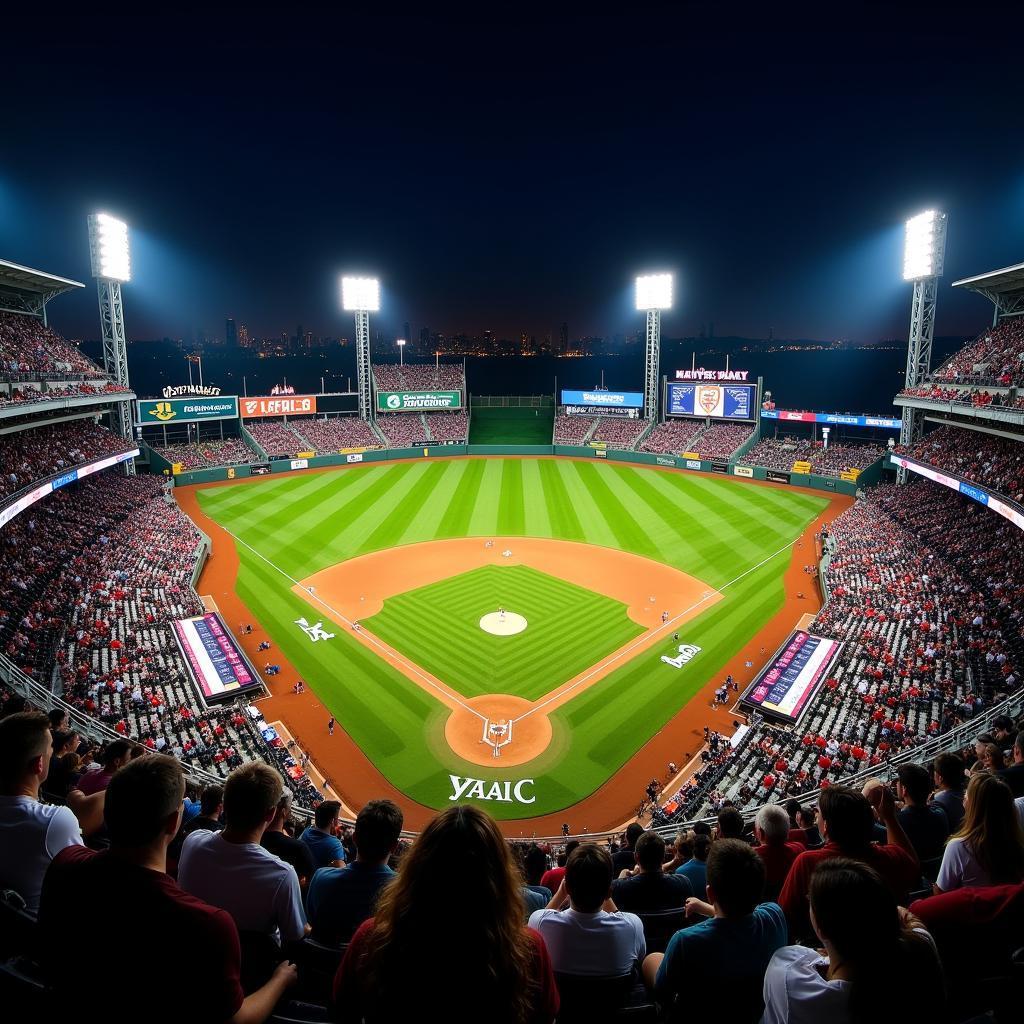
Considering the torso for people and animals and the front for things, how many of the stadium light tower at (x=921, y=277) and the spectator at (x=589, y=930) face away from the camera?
1

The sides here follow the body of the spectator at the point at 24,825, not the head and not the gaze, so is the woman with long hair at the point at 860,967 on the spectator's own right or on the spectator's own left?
on the spectator's own right

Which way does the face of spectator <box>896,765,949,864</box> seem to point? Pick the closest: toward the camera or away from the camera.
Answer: away from the camera

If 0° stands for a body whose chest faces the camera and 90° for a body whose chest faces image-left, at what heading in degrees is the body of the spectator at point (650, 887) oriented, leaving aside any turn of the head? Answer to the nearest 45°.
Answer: approximately 180°

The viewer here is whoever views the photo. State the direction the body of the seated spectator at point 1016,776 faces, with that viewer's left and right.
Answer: facing away from the viewer and to the left of the viewer

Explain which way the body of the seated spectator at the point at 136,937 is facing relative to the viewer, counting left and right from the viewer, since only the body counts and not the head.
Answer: facing away from the viewer and to the right of the viewer

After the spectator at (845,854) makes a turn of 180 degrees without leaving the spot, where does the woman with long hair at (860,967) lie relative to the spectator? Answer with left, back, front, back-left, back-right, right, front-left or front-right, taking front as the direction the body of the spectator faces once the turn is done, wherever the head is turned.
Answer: front-right

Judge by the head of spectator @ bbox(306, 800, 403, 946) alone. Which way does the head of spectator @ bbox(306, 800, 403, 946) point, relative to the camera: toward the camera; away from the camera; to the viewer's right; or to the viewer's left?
away from the camera

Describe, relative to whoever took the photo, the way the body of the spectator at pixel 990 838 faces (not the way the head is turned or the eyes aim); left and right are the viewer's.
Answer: facing away from the viewer and to the left of the viewer

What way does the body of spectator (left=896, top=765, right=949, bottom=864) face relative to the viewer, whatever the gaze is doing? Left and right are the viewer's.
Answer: facing away from the viewer and to the left of the viewer
